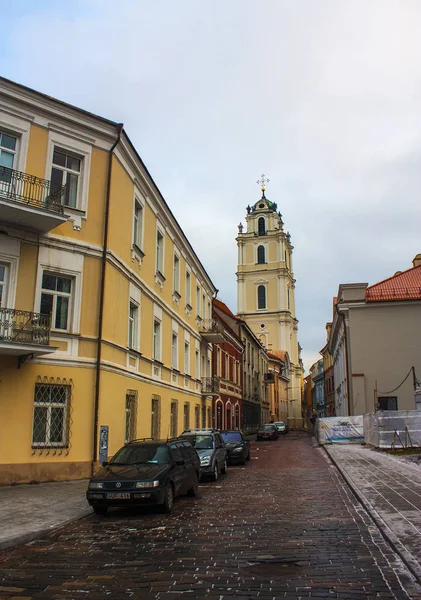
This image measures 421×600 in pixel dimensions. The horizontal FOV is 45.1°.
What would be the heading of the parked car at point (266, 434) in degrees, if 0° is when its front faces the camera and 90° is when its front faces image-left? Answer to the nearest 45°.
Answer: approximately 45°

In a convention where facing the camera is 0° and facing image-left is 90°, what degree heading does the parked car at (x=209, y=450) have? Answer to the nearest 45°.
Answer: approximately 45°

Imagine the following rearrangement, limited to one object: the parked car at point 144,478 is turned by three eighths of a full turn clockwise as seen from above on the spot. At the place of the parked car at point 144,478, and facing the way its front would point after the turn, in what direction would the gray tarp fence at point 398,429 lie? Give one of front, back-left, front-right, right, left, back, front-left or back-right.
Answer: front-right

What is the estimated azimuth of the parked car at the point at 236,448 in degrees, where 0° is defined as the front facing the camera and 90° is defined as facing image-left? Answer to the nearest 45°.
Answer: approximately 45°

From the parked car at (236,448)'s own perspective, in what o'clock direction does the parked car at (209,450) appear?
the parked car at (209,450) is roughly at 11 o'clock from the parked car at (236,448).

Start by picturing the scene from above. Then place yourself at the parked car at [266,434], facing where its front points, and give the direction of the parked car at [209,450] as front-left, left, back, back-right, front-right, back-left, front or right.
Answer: front-left

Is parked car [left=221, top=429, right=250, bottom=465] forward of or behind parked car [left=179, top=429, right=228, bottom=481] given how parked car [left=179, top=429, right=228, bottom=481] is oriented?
behind

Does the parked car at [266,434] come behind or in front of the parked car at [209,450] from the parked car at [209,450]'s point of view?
behind

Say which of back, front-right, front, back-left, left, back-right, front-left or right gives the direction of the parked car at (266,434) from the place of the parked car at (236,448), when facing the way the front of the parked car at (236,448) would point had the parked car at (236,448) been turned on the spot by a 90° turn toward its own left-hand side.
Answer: back-left

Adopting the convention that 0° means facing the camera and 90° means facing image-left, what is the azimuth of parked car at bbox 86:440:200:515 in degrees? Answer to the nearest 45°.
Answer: approximately 45°
